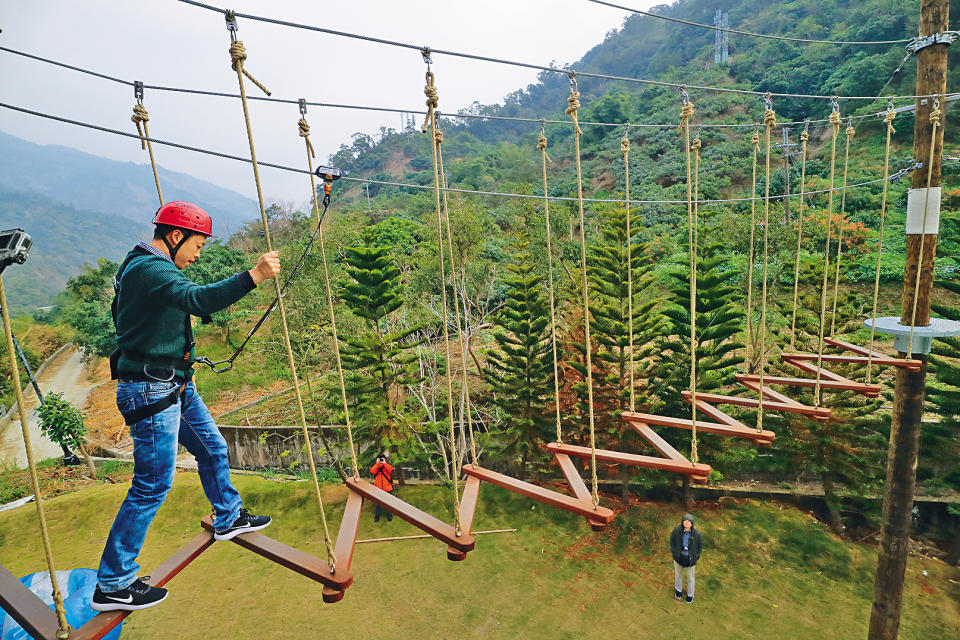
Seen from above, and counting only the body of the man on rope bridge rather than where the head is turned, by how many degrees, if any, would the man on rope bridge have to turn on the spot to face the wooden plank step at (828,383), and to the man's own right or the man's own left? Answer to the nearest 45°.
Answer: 0° — they already face it

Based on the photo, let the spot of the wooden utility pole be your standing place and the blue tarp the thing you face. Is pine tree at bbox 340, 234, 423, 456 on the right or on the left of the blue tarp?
right

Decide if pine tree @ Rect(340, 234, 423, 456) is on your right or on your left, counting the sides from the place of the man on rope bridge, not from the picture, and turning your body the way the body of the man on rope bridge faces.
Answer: on your left

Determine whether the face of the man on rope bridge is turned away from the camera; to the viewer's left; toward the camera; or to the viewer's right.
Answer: to the viewer's right

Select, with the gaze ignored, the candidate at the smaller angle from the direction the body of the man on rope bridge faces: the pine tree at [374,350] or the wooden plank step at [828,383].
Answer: the wooden plank step

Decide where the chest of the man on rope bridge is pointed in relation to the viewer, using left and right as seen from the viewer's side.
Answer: facing to the right of the viewer
